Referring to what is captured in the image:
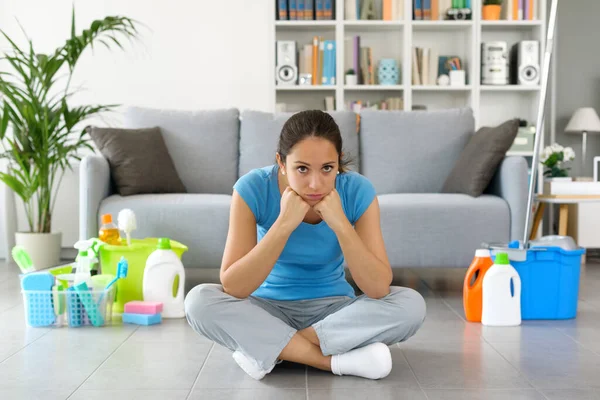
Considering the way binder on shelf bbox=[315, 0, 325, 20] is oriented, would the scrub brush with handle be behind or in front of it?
in front

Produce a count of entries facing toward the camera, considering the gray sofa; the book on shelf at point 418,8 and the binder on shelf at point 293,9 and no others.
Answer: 3

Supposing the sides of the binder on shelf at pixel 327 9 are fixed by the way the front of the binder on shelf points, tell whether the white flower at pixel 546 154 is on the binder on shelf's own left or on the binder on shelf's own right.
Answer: on the binder on shelf's own left

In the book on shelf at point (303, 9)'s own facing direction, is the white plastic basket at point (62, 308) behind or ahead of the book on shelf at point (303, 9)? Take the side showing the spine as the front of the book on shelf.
ahead

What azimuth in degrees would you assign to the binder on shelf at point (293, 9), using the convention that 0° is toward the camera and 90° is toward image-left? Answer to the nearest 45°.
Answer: approximately 0°

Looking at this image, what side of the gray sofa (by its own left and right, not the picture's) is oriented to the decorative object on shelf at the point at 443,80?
back

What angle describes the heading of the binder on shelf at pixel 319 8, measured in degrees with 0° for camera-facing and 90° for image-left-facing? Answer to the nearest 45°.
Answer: approximately 0°

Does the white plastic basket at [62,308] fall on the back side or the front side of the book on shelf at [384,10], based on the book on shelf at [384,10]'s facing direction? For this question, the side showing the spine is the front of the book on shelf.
on the front side
